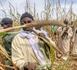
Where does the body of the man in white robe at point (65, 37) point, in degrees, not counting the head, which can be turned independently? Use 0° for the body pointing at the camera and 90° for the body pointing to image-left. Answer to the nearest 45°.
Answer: approximately 0°
